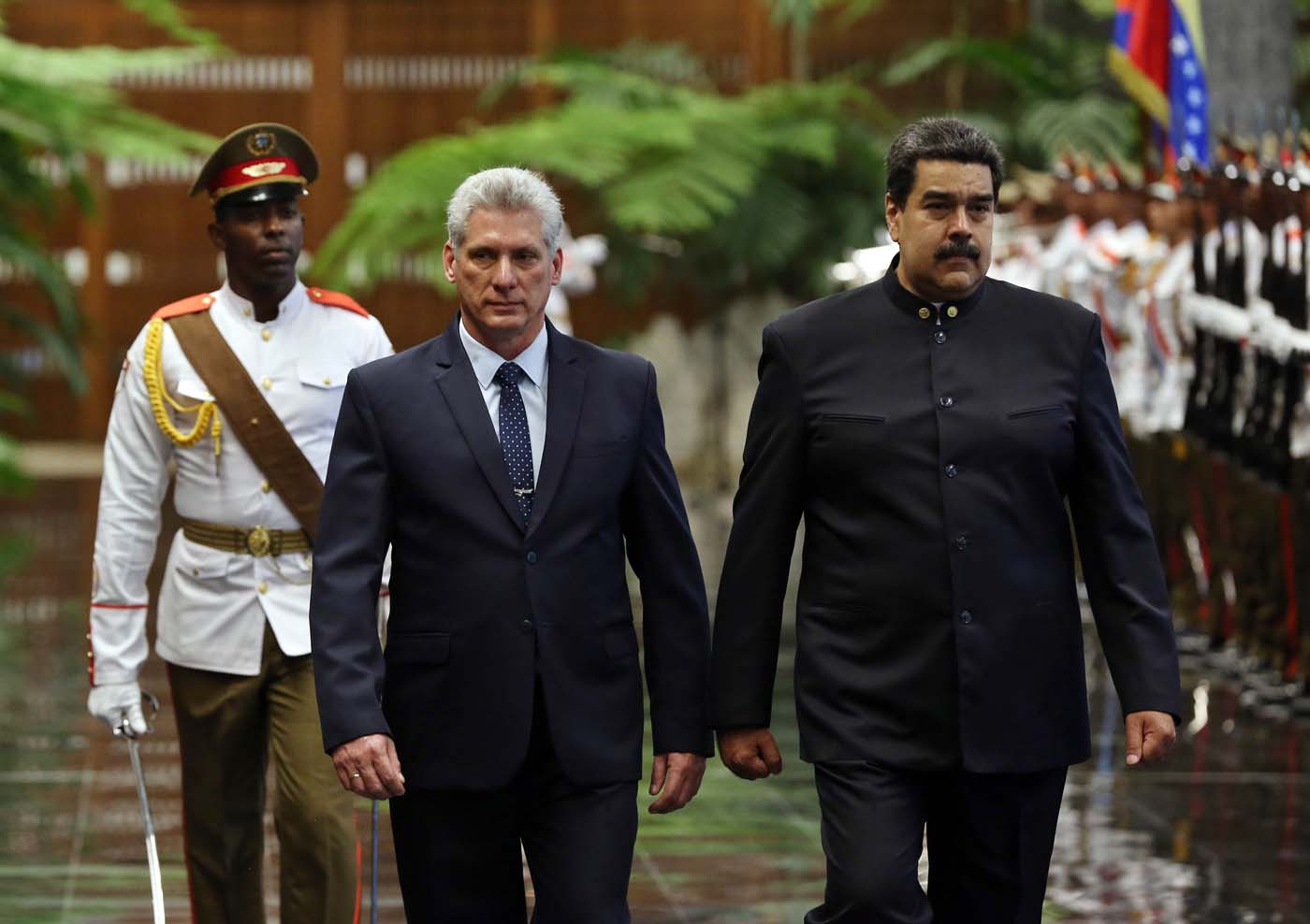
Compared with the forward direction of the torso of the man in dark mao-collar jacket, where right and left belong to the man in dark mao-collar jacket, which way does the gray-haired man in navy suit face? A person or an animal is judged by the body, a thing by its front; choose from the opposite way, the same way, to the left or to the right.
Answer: the same way

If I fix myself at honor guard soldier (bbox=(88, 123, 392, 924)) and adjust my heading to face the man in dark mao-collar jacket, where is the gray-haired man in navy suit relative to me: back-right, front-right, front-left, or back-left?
front-right

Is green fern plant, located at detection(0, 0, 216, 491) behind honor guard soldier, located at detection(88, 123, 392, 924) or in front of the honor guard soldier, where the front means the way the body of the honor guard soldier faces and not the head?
behind

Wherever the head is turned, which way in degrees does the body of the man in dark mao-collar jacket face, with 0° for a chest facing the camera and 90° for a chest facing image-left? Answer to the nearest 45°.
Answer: approximately 0°

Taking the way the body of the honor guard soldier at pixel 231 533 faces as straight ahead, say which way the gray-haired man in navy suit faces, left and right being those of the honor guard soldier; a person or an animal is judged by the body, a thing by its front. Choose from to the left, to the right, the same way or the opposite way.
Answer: the same way

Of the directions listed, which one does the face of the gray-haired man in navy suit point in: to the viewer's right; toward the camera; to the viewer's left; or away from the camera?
toward the camera

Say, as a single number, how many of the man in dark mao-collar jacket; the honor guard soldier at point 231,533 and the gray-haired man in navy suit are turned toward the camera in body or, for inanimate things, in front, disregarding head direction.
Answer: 3

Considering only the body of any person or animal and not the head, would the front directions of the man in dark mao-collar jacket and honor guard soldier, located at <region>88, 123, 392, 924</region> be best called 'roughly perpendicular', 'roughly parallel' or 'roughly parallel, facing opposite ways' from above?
roughly parallel

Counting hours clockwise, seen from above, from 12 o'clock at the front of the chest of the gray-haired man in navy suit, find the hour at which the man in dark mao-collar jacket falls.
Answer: The man in dark mao-collar jacket is roughly at 9 o'clock from the gray-haired man in navy suit.

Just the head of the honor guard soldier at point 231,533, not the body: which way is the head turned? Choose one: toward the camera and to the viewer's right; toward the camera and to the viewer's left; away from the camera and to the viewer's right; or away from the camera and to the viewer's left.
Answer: toward the camera and to the viewer's right

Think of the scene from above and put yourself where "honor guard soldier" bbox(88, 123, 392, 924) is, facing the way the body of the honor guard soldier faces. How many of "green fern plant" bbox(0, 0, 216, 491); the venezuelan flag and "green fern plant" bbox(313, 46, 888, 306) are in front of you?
0

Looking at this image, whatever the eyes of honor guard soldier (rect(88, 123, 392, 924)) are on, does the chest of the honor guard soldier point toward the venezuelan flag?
no

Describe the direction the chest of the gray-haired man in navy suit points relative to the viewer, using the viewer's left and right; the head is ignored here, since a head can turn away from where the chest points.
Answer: facing the viewer

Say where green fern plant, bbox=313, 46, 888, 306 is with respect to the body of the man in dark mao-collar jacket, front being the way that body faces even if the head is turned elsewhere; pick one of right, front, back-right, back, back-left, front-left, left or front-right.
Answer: back

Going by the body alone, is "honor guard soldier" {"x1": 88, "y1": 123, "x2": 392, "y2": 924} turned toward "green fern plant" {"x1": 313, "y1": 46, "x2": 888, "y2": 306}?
no

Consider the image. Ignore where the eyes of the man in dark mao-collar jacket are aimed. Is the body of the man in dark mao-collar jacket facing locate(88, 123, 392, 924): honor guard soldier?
no

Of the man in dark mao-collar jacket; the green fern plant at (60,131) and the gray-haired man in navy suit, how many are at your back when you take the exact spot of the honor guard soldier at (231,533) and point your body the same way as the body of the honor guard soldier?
1

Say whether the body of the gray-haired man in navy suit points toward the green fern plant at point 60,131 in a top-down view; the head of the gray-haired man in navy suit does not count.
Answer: no

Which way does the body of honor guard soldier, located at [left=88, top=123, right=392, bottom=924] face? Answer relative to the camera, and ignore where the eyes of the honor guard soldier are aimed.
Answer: toward the camera
